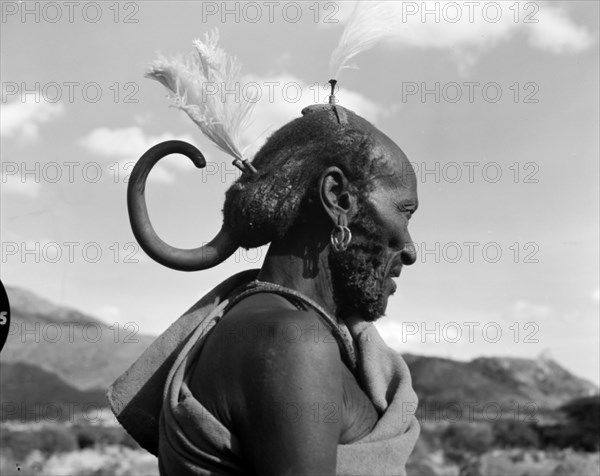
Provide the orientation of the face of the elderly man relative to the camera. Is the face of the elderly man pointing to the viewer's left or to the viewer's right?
to the viewer's right

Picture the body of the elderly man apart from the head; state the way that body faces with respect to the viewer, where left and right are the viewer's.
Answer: facing to the right of the viewer
